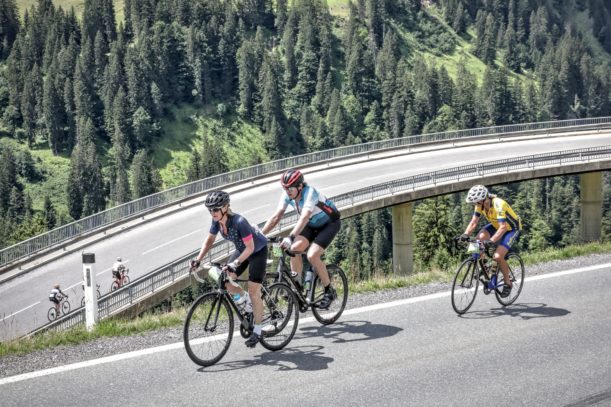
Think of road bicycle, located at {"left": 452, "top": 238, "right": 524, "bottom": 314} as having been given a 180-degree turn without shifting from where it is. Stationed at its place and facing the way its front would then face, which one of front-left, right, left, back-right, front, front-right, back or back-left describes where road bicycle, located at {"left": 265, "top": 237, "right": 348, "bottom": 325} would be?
back

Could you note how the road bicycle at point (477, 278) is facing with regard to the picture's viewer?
facing the viewer and to the left of the viewer

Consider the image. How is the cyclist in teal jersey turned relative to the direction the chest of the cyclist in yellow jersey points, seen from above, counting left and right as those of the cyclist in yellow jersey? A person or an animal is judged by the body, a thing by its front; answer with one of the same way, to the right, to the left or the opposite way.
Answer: the same way

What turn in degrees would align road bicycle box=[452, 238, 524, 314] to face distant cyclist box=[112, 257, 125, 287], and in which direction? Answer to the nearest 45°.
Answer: approximately 90° to its right

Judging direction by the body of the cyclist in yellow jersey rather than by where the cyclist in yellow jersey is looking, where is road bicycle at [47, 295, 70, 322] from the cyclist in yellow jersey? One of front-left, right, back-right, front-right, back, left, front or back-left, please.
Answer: right

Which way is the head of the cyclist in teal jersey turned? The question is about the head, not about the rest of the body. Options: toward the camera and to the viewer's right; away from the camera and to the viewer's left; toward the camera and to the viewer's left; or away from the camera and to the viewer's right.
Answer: toward the camera and to the viewer's left

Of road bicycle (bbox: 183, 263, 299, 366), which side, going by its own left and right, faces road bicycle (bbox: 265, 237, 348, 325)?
back

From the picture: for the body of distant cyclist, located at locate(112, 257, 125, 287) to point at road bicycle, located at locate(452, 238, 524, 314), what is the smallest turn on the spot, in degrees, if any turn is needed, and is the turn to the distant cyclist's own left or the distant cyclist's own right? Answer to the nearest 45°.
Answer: approximately 135° to the distant cyclist's own right

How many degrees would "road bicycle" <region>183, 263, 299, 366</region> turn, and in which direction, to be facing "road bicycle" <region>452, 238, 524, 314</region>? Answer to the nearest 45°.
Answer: approximately 180°

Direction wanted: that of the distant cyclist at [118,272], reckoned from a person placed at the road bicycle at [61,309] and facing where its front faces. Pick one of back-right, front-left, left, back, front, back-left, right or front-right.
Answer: front-right

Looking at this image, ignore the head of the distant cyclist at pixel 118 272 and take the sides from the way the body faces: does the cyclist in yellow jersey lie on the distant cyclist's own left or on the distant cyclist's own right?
on the distant cyclist's own right

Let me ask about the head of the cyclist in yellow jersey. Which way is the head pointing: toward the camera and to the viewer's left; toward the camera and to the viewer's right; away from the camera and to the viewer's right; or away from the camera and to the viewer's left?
toward the camera and to the viewer's left

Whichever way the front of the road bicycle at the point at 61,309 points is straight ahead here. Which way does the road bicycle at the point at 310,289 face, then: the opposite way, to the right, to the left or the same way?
the opposite way

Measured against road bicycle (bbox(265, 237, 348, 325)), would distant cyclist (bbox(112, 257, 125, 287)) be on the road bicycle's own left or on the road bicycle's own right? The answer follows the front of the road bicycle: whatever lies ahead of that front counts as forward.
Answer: on the road bicycle's own right

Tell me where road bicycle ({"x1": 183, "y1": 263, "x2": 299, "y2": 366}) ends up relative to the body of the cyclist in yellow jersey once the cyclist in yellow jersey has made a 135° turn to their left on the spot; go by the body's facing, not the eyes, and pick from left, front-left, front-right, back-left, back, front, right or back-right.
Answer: back-right

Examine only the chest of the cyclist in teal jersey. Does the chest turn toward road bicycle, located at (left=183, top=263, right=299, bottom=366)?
yes

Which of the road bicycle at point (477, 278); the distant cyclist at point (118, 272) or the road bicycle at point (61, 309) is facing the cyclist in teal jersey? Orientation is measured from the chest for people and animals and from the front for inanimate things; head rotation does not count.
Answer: the road bicycle at point (477, 278)

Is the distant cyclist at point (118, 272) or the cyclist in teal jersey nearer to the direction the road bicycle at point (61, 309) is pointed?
the distant cyclist
